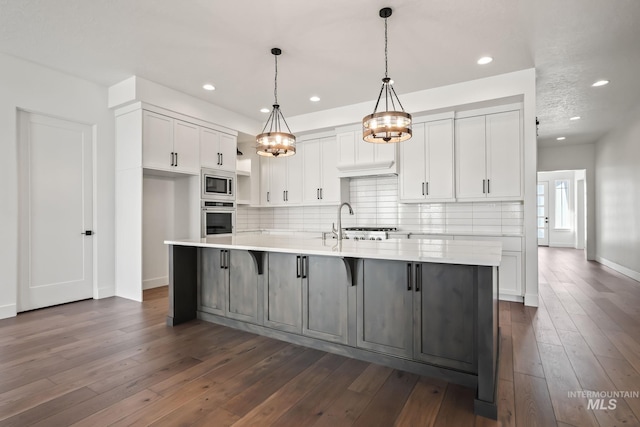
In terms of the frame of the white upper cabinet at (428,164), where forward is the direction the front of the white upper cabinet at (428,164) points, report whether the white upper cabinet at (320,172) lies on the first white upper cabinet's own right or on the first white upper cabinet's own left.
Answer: on the first white upper cabinet's own right

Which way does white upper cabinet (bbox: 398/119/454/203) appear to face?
toward the camera

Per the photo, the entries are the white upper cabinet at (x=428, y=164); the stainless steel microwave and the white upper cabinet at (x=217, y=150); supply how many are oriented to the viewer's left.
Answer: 0

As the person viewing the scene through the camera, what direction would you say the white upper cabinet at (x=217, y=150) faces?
facing the viewer and to the right of the viewer

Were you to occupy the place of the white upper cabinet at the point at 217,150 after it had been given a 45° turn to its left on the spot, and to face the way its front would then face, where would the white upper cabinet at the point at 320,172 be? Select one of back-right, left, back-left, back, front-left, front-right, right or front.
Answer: front

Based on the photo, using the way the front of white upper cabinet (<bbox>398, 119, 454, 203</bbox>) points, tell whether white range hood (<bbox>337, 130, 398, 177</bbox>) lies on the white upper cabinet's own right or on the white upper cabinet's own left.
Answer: on the white upper cabinet's own right

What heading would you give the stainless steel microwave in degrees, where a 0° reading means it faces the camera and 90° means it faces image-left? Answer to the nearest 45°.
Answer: approximately 315°

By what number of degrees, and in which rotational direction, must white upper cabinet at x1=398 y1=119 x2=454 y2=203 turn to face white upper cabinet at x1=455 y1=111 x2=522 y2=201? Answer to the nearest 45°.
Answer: approximately 90° to its left

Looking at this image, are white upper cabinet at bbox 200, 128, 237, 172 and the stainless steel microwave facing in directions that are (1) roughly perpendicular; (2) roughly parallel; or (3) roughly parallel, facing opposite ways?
roughly parallel

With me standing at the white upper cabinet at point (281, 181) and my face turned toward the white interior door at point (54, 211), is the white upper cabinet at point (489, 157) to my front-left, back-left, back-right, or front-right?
back-left

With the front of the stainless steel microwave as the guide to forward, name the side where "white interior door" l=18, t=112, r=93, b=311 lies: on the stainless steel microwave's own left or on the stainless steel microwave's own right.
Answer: on the stainless steel microwave's own right
